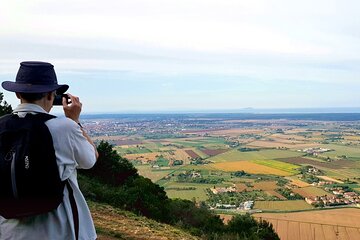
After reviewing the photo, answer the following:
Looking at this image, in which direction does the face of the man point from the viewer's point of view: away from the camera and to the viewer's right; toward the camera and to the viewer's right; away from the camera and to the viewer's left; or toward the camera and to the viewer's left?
away from the camera and to the viewer's right

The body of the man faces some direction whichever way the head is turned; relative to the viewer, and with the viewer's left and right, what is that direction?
facing away from the viewer and to the right of the viewer
